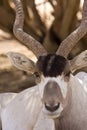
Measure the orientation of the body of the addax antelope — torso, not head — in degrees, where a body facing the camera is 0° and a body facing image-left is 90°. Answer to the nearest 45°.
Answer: approximately 0°
